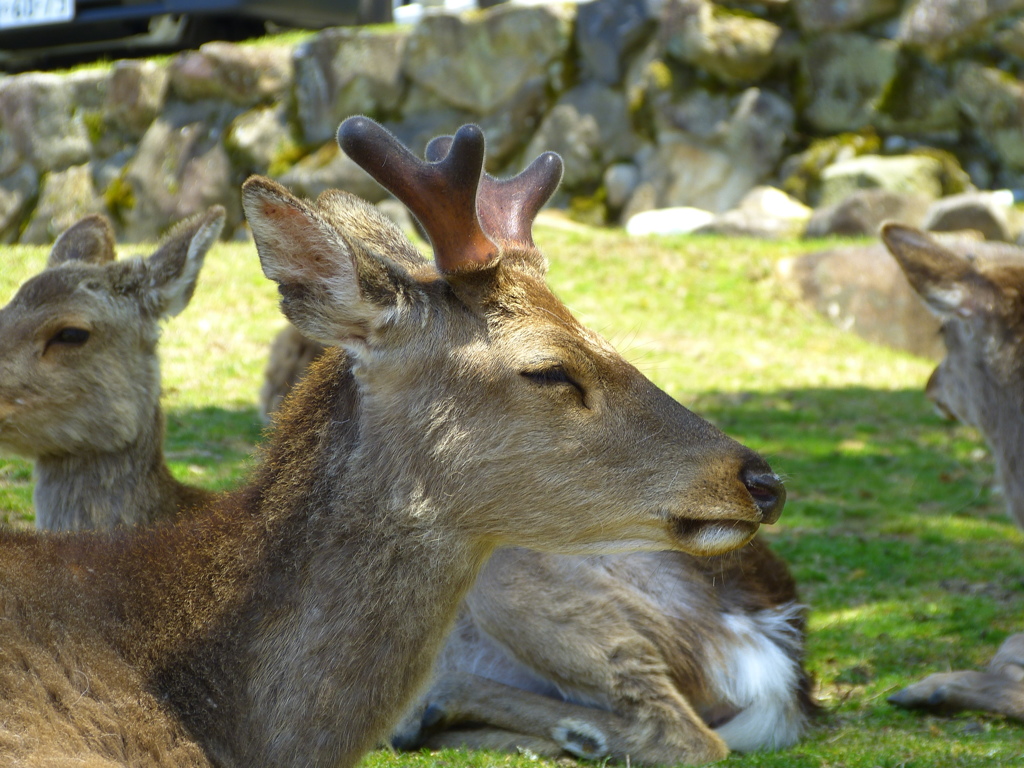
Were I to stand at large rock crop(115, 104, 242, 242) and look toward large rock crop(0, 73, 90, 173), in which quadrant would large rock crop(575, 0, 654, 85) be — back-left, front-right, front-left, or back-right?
back-right

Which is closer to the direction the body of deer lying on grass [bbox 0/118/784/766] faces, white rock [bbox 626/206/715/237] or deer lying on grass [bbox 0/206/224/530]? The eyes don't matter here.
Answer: the white rock

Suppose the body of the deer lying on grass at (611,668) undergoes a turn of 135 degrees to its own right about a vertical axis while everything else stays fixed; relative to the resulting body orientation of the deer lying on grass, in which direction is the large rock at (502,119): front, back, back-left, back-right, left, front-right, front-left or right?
front-left

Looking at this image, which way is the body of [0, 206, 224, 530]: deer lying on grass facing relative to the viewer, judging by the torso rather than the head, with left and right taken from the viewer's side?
facing to the left of the viewer

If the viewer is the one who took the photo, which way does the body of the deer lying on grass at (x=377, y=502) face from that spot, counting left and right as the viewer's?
facing to the right of the viewer
